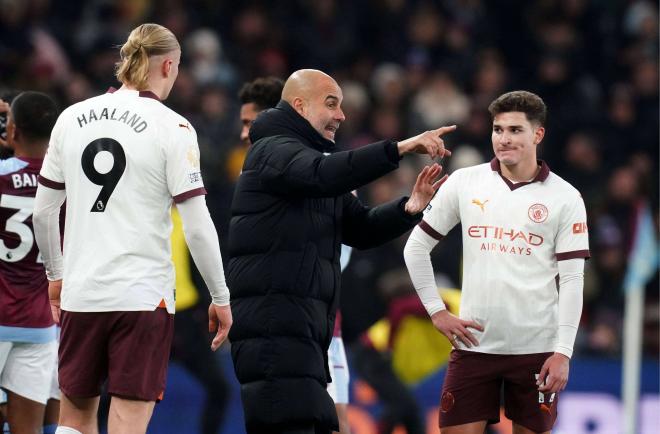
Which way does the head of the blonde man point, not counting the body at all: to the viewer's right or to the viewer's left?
to the viewer's right

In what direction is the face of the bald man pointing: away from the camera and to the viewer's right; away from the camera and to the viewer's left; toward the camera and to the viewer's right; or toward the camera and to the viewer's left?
toward the camera and to the viewer's right

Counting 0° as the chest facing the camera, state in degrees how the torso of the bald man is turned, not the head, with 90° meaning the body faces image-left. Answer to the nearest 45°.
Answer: approximately 270°

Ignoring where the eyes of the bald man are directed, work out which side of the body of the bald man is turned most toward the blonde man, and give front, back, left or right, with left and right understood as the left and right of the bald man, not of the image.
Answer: back
